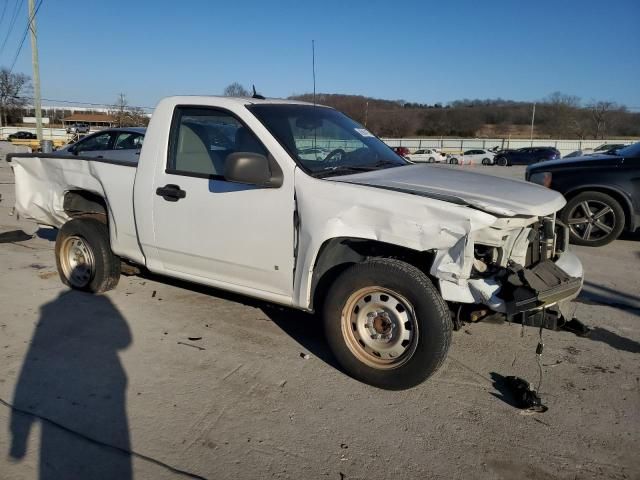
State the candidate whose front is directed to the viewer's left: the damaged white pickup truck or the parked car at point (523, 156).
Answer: the parked car

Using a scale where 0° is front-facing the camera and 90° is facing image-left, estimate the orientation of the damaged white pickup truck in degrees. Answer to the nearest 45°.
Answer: approximately 315°

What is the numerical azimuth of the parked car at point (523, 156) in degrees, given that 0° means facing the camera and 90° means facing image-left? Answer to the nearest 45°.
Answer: approximately 90°

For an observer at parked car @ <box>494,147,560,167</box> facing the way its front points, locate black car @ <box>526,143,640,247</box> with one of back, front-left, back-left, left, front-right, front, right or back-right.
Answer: left

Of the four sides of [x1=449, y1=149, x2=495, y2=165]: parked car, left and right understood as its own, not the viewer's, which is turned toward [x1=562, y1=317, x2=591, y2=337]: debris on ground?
left

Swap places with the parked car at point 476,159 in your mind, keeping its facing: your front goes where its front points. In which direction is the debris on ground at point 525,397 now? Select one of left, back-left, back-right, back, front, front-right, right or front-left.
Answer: left

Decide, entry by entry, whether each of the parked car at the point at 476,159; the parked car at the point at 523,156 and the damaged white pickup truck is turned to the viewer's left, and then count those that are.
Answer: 2

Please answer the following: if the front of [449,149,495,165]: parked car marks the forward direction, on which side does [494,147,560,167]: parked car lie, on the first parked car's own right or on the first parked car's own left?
on the first parked car's own left

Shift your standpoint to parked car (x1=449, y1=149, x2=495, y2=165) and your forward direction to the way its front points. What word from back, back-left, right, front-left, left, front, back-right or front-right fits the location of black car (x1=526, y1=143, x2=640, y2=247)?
left

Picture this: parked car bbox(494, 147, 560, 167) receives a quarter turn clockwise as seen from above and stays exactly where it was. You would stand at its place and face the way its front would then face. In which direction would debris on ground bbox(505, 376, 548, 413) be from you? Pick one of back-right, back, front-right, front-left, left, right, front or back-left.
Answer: back

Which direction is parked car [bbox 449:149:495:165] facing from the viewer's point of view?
to the viewer's left
